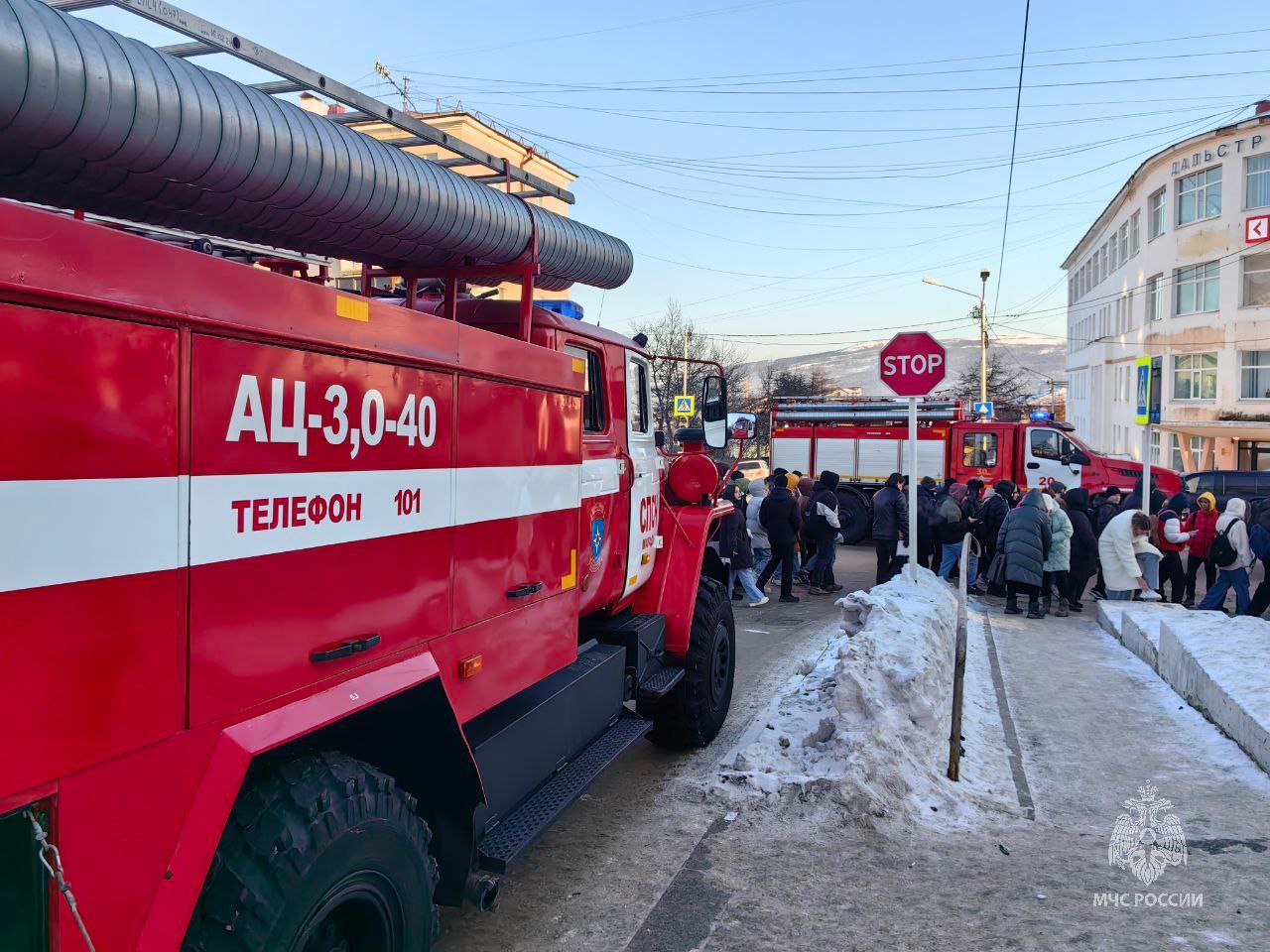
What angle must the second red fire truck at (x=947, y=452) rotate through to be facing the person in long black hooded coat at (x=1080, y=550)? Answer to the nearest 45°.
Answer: approximately 90° to its right

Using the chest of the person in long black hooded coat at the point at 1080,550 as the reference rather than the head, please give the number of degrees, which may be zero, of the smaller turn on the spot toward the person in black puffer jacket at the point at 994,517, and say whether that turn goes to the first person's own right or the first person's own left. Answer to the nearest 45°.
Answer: approximately 45° to the first person's own right

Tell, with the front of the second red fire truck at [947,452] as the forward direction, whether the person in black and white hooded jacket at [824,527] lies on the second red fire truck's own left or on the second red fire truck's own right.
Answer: on the second red fire truck's own right

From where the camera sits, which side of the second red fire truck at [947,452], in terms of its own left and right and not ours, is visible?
right

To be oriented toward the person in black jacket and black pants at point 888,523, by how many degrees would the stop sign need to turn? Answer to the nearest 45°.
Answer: approximately 180°

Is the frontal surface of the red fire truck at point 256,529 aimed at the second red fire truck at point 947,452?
yes

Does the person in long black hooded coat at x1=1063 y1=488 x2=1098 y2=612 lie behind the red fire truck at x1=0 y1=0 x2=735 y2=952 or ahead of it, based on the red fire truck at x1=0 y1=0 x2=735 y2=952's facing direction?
ahead

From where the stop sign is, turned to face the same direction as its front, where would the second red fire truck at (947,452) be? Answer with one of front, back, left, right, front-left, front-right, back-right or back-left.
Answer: back

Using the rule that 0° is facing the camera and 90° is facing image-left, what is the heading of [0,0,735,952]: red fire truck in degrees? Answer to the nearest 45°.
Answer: approximately 225°

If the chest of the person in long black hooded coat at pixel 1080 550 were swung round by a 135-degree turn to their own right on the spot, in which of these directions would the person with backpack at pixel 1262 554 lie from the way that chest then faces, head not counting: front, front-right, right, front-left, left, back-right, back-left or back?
front-left
